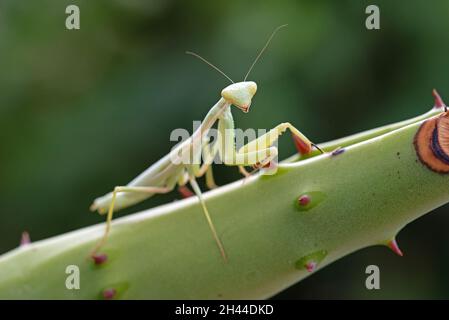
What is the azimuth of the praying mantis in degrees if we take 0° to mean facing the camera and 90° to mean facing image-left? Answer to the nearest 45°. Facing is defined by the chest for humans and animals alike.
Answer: approximately 270°
